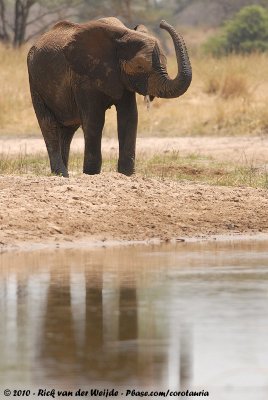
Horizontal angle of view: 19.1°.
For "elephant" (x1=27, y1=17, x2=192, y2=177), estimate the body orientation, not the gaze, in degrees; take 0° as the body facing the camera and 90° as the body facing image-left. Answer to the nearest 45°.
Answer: approximately 315°

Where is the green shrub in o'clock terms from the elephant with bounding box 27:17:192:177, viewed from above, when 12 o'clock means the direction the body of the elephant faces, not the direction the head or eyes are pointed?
The green shrub is roughly at 8 o'clock from the elephant.
